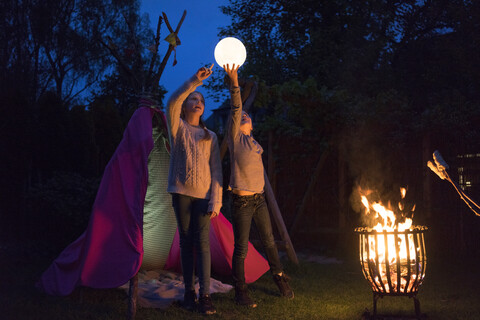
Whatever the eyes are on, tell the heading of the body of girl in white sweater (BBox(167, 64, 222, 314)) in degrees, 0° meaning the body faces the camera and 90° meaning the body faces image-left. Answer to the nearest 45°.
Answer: approximately 0°

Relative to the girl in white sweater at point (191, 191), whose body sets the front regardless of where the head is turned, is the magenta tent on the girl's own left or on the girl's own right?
on the girl's own right

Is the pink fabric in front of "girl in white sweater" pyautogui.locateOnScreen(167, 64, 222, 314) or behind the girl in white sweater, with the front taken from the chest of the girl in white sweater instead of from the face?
behind

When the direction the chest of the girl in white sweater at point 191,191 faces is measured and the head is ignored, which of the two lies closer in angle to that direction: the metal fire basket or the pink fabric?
the metal fire basket

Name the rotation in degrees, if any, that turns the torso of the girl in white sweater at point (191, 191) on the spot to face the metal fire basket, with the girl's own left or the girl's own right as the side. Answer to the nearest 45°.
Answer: approximately 90° to the girl's own left
